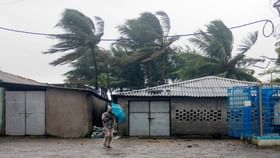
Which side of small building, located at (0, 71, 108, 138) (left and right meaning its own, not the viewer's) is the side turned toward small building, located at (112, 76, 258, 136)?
left

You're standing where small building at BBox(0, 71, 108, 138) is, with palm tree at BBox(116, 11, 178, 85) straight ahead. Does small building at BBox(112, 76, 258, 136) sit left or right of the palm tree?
right

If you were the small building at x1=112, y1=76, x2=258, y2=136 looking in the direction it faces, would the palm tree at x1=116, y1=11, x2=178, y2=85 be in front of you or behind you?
behind

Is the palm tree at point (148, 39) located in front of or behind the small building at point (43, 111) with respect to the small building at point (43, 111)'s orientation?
behind

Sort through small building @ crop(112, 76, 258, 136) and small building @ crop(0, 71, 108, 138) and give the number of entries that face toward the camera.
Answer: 2

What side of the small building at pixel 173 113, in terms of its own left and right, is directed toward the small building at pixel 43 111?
right

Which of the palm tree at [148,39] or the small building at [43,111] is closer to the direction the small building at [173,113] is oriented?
the small building

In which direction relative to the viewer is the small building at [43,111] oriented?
toward the camera
